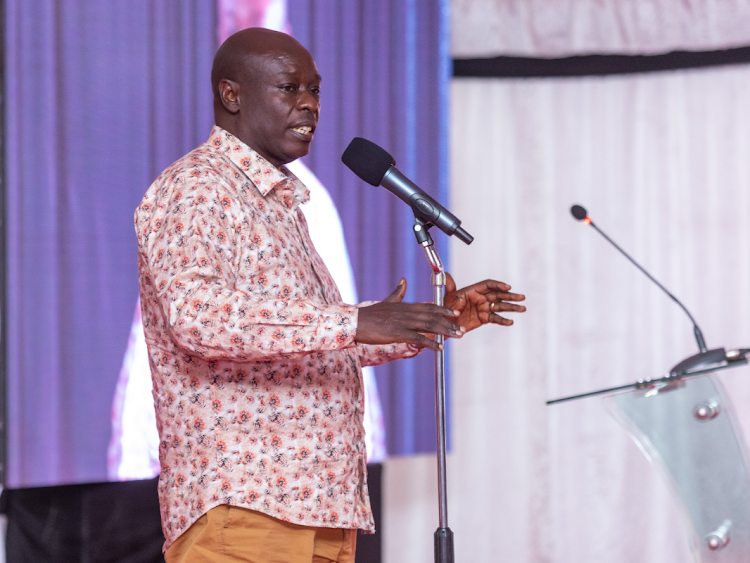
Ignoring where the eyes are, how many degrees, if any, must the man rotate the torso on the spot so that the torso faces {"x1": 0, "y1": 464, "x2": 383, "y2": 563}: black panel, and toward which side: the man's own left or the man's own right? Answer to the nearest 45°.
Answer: approximately 135° to the man's own left

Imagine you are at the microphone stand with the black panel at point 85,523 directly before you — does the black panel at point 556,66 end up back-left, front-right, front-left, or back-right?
front-right

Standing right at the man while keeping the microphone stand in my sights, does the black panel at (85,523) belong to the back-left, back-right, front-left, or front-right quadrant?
back-left

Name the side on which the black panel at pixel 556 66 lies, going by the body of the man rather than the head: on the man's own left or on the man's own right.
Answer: on the man's own left

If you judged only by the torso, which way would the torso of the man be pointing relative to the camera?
to the viewer's right

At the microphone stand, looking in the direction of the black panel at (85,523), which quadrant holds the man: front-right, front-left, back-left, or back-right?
front-left
